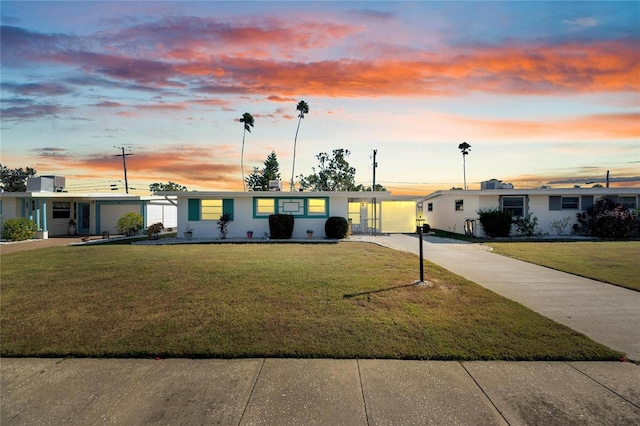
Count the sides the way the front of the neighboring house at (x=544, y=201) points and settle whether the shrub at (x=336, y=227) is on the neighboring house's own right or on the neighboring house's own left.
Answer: on the neighboring house's own right

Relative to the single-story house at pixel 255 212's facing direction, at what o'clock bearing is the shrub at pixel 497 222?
The shrub is roughly at 9 o'clock from the single-story house.

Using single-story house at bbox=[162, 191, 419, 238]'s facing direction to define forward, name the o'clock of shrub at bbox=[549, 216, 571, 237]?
The shrub is roughly at 9 o'clock from the single-story house.

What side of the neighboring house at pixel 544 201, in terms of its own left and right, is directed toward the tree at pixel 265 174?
right

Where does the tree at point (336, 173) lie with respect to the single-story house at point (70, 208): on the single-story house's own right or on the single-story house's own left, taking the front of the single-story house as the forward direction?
on the single-story house's own left

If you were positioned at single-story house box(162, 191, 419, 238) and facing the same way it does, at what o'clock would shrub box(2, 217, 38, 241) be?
The shrub is roughly at 3 o'clock from the single-story house.

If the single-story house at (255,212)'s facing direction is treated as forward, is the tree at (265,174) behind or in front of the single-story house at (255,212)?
behind

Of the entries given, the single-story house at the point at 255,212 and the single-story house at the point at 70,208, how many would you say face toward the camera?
2

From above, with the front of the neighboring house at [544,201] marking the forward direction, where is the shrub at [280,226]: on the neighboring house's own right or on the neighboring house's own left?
on the neighboring house's own right

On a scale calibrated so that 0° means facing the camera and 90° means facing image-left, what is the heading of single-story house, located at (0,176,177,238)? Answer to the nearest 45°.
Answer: approximately 0°

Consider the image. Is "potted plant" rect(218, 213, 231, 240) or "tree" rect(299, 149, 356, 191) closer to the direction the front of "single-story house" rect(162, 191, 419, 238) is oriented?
the potted plant

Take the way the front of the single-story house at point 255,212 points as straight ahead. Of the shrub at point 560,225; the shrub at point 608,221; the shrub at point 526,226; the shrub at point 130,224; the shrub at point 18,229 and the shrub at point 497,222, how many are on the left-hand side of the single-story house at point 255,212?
4

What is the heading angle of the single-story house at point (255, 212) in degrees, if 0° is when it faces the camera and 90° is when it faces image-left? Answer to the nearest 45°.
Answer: approximately 0°

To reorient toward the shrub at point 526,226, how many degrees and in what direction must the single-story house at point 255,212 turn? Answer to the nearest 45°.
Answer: approximately 90° to its left
